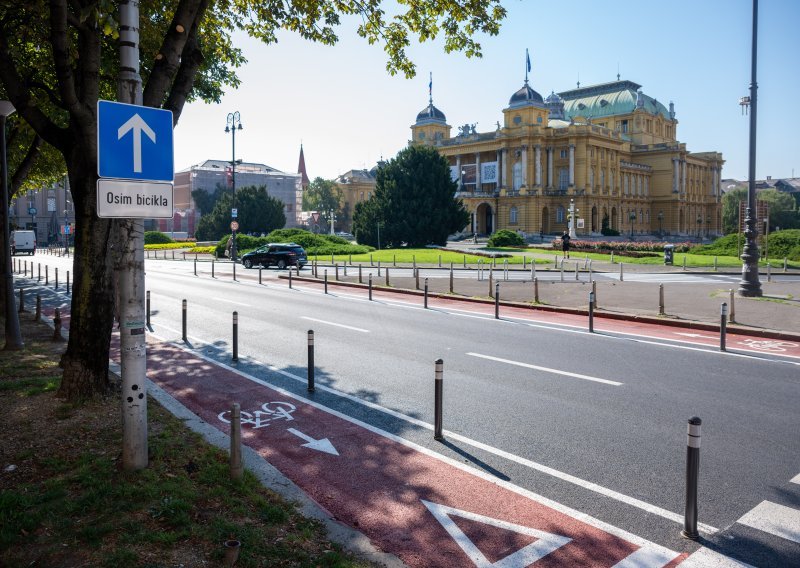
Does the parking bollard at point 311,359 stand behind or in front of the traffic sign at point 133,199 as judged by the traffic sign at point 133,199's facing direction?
behind

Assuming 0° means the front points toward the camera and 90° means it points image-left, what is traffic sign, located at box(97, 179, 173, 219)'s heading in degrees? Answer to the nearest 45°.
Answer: approximately 0°

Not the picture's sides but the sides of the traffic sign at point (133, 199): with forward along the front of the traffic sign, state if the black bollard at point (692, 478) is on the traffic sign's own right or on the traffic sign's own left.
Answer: on the traffic sign's own left

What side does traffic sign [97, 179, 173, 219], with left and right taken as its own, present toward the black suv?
back

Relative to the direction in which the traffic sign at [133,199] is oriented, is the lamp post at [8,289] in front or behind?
behind

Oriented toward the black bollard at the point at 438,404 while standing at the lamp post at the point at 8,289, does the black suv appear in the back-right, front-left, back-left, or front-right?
back-left

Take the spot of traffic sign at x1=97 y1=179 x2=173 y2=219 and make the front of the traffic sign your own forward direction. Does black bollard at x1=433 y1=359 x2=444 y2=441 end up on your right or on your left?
on your left
